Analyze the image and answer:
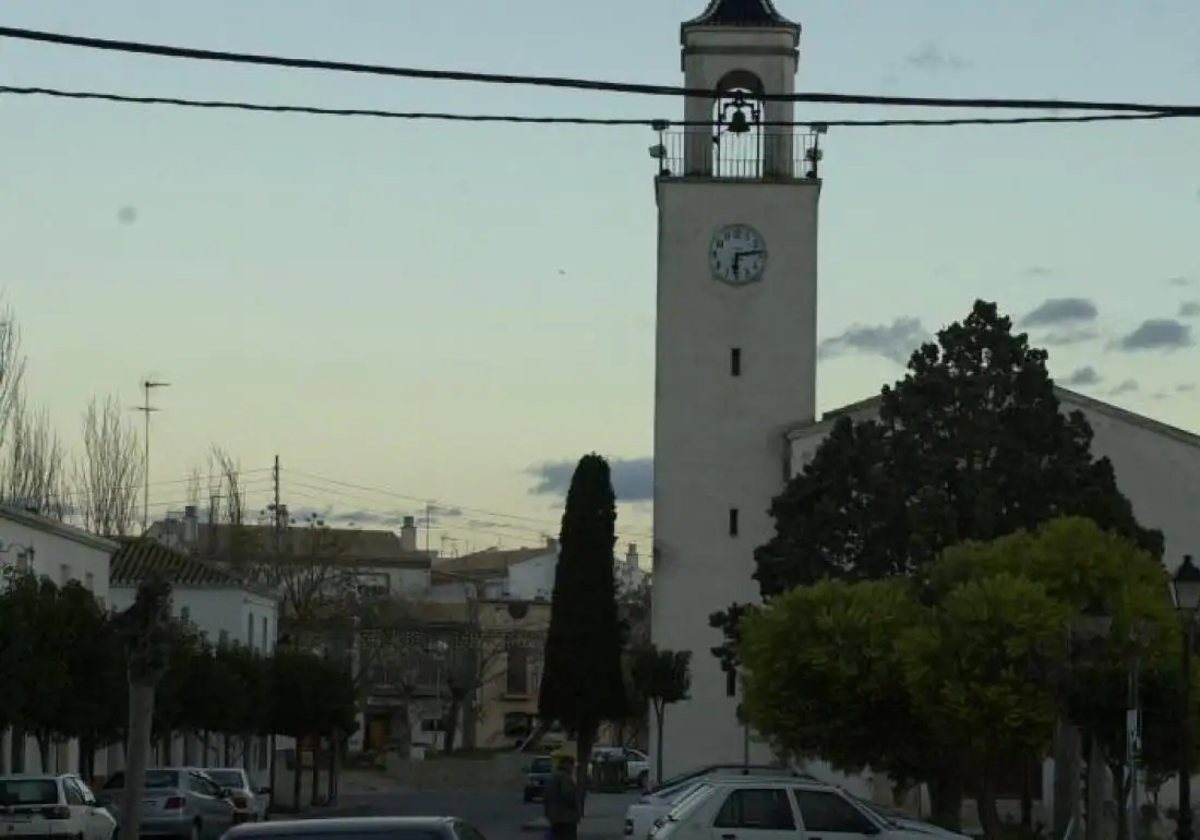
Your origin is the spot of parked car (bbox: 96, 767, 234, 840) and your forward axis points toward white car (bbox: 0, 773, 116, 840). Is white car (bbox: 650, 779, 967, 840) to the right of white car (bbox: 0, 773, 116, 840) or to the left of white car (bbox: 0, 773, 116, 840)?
left

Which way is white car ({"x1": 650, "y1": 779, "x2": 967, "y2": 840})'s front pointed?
to the viewer's right

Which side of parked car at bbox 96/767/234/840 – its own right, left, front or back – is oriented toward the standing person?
right

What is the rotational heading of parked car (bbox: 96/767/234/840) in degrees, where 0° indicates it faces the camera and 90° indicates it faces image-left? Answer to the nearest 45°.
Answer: approximately 225°

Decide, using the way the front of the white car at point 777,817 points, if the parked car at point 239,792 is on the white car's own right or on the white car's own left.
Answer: on the white car's own left

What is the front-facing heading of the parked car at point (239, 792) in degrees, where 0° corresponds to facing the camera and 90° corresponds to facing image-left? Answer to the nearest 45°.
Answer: approximately 225°

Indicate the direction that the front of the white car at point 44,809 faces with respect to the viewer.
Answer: facing away from the viewer and to the right of the viewer

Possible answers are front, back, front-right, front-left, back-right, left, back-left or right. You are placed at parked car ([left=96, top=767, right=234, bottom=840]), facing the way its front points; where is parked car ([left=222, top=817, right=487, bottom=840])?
back-right

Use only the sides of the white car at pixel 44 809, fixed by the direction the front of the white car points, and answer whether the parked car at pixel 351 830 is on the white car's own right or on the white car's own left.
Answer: on the white car's own right
